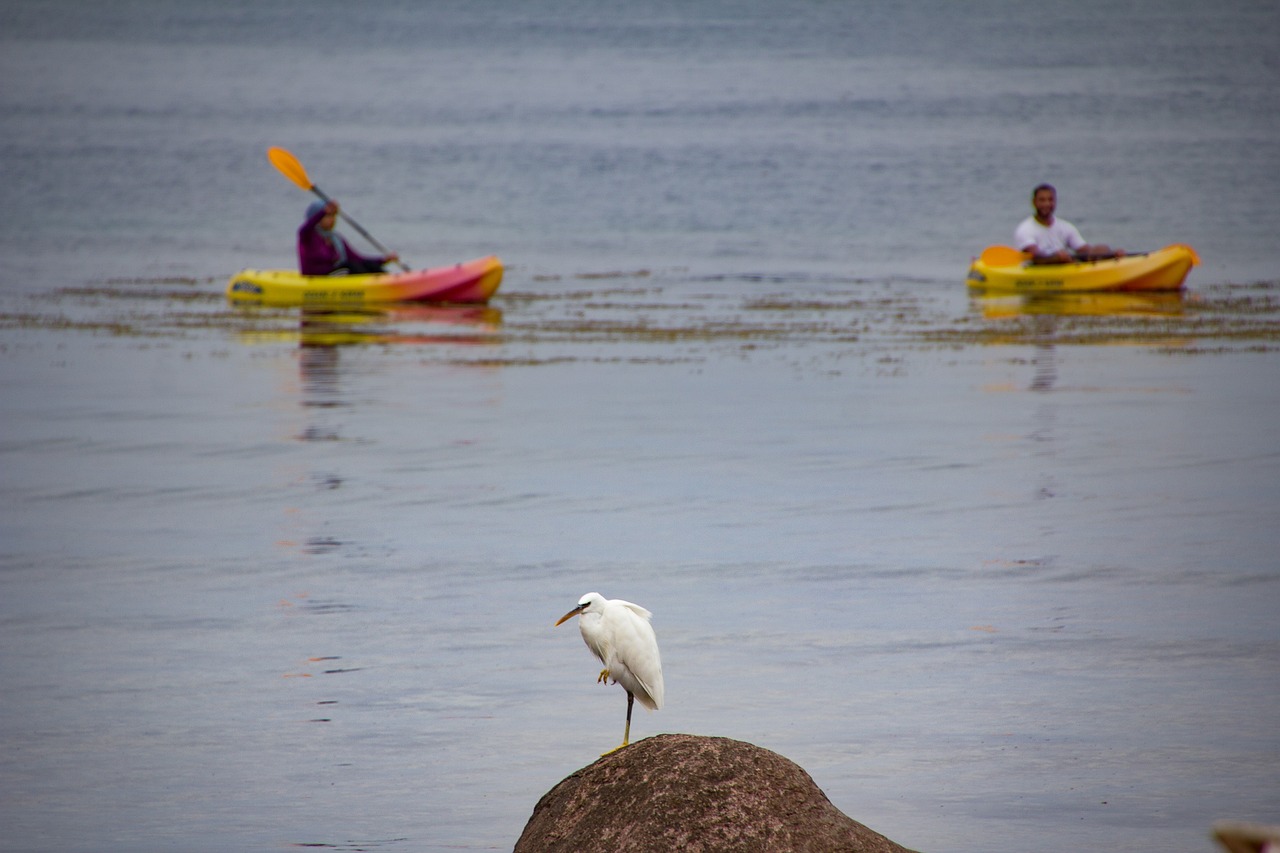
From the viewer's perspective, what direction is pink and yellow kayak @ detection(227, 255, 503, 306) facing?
to the viewer's right

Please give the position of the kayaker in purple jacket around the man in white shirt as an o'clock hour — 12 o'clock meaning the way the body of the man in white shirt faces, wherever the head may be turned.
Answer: The kayaker in purple jacket is roughly at 4 o'clock from the man in white shirt.

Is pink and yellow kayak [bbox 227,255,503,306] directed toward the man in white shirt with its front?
yes

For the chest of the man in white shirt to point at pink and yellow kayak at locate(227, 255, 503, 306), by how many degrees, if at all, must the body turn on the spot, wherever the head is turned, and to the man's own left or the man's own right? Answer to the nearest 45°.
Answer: approximately 135° to the man's own right

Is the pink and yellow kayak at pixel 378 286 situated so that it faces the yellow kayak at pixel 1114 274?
yes

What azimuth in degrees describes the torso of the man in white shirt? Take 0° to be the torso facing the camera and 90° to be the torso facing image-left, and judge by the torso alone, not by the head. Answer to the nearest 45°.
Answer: approximately 315°

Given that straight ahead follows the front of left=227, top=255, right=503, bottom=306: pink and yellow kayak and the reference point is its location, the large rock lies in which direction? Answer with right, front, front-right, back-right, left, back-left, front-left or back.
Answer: right

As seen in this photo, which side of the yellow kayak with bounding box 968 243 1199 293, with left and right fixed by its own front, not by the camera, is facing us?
right

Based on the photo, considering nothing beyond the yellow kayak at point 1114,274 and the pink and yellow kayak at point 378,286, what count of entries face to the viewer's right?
2

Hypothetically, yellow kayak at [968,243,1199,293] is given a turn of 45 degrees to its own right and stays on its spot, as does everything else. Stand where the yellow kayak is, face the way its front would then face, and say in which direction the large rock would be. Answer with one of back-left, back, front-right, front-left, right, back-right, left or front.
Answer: front-right

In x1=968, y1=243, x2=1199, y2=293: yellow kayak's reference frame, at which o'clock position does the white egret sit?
The white egret is roughly at 3 o'clock from the yellow kayak.

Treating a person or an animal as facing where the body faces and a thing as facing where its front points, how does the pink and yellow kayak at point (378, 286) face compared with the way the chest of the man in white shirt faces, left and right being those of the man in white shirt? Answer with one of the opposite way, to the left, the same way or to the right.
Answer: to the left
